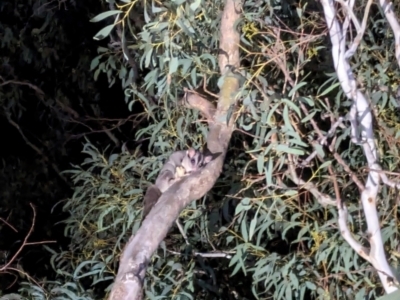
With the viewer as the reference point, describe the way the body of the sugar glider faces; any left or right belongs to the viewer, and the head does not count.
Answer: facing the viewer and to the right of the viewer
